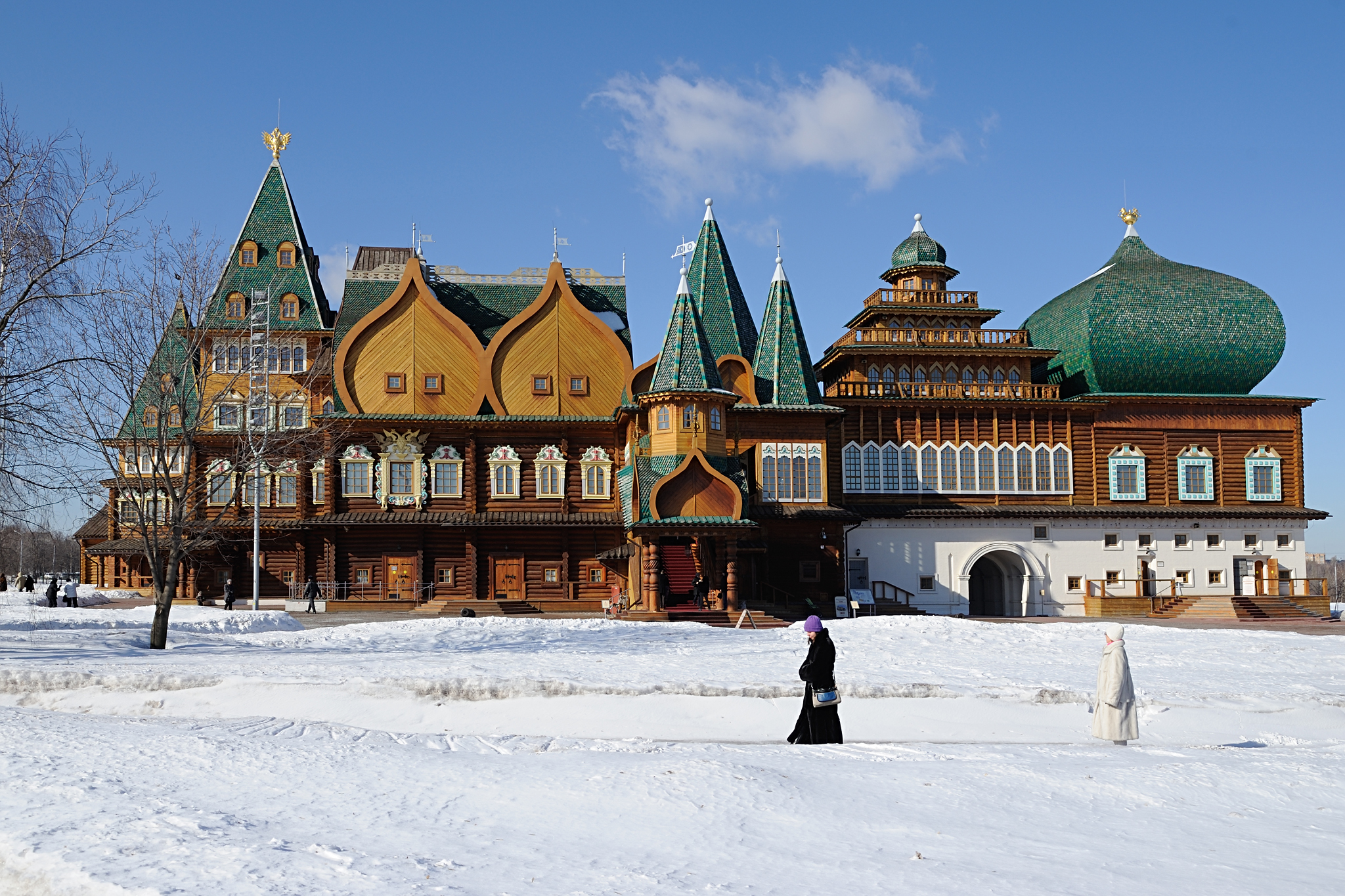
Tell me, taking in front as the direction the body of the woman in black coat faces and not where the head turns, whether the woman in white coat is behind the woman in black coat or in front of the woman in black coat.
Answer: behind

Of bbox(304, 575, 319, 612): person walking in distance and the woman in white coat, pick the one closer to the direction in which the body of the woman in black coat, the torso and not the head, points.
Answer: the person walking in distance

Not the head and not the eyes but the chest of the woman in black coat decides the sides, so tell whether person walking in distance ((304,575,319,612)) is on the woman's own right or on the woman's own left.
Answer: on the woman's own right

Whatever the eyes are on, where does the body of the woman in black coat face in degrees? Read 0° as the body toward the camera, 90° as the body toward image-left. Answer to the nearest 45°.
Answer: approximately 90°
